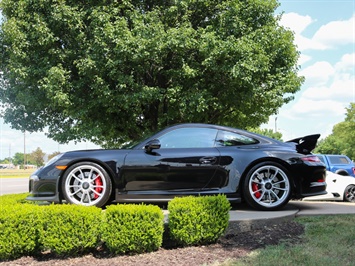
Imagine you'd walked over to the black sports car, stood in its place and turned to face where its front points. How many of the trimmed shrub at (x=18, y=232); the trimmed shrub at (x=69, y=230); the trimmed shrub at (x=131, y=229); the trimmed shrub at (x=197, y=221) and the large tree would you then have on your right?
1

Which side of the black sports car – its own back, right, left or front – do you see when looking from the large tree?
right

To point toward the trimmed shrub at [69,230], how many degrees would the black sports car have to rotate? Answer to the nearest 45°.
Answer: approximately 45° to its left

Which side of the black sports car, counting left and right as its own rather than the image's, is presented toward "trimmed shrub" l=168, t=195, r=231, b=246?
left

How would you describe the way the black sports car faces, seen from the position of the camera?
facing to the left of the viewer
